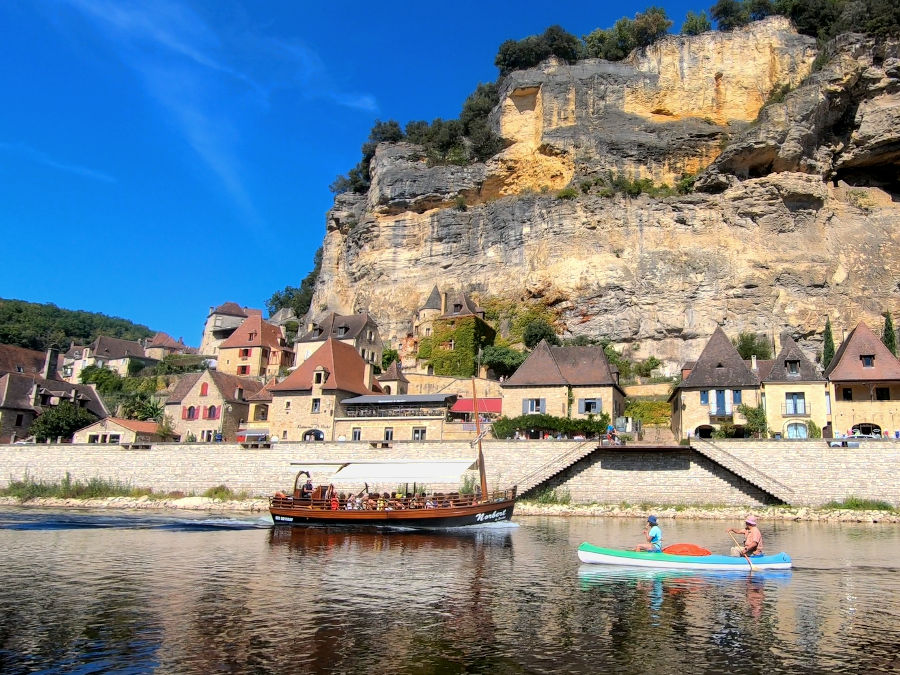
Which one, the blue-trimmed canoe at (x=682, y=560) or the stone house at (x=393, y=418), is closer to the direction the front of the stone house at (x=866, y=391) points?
the blue-trimmed canoe

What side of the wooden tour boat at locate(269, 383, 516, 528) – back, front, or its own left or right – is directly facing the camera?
right

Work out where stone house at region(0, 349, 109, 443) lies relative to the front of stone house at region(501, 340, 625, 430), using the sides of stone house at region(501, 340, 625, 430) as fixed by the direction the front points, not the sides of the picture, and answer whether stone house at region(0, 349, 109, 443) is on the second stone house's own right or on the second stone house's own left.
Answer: on the second stone house's own right

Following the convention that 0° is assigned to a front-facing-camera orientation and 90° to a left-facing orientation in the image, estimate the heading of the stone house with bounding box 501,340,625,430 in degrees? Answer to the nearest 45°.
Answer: approximately 0°

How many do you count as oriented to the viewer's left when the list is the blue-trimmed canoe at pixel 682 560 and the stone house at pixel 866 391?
1

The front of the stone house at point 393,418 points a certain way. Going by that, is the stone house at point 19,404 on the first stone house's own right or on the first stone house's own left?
on the first stone house's own right

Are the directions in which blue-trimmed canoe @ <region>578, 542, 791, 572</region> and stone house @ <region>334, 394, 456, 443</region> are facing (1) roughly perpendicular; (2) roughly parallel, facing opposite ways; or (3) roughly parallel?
roughly perpendicular

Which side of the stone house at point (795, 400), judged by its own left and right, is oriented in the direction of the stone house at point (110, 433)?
right

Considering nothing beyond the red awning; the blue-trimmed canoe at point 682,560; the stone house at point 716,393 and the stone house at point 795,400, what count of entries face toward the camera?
3

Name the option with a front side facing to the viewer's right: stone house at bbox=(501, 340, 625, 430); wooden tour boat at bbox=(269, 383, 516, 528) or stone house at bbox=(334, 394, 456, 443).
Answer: the wooden tour boat

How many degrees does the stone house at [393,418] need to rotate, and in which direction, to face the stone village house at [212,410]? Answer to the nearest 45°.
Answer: approximately 135° to its right
